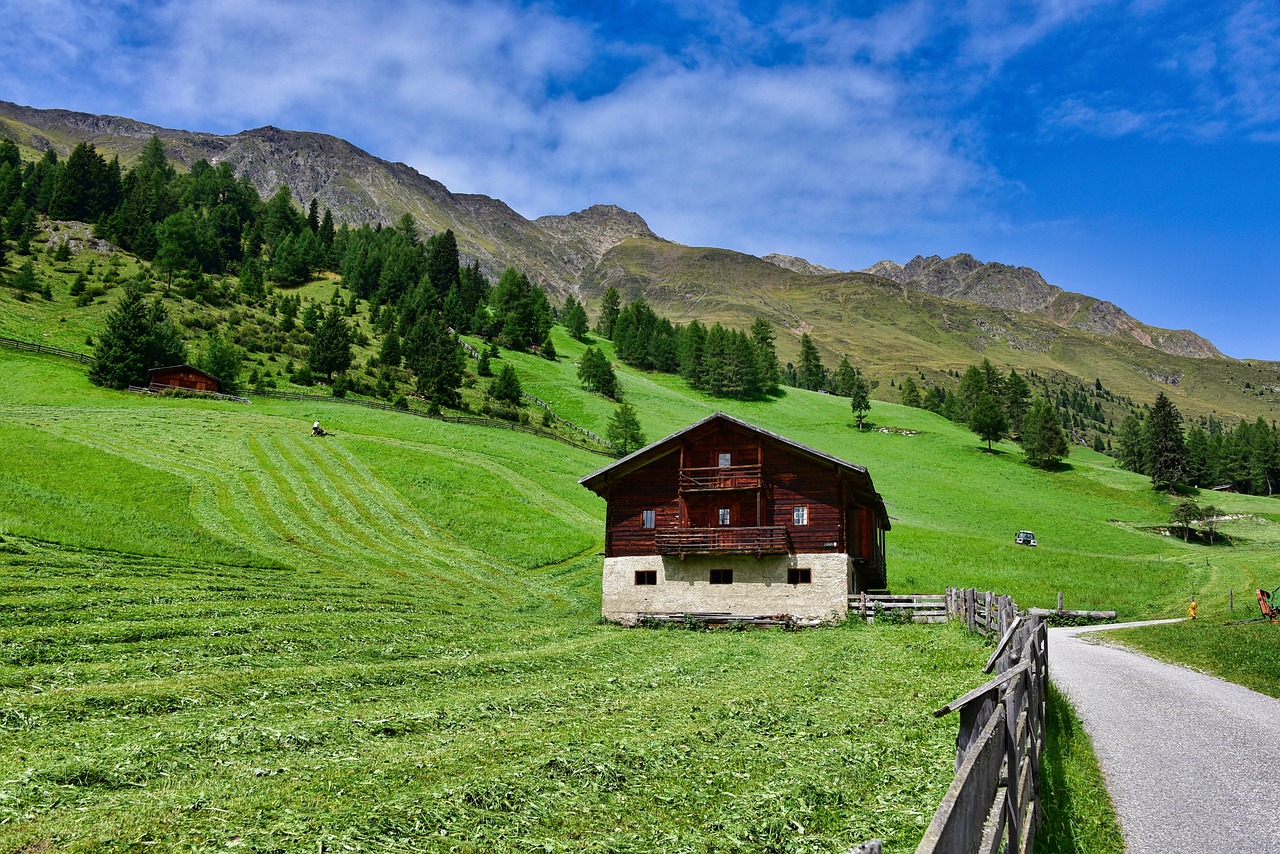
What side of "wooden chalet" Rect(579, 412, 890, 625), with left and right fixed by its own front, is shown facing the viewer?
front

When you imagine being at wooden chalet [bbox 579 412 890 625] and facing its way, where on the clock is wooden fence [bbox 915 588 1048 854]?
The wooden fence is roughly at 12 o'clock from the wooden chalet.

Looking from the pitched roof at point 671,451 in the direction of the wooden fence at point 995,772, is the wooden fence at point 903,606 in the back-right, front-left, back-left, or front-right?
front-left
